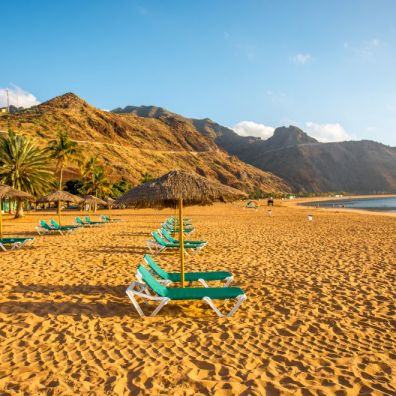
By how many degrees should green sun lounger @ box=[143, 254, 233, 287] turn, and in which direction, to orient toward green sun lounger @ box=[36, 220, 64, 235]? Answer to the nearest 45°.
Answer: approximately 135° to its left

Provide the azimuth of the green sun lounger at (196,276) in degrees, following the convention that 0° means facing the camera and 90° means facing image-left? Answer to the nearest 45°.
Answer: approximately 270°

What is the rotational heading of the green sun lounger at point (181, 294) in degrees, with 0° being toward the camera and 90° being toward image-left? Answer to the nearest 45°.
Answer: approximately 270°

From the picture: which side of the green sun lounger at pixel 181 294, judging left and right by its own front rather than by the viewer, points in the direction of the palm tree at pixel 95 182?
left

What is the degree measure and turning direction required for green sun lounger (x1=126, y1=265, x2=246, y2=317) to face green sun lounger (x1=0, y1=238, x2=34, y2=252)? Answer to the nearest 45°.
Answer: approximately 135° to its left

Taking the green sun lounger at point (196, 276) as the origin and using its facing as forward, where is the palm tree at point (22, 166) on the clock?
The palm tree is roughly at 8 o'clock from the green sun lounger.

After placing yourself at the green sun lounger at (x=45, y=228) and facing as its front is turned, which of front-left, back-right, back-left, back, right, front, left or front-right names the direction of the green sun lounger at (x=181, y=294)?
right

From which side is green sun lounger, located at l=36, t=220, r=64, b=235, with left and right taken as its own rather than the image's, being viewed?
right

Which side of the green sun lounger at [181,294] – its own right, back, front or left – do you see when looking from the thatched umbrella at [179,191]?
left
